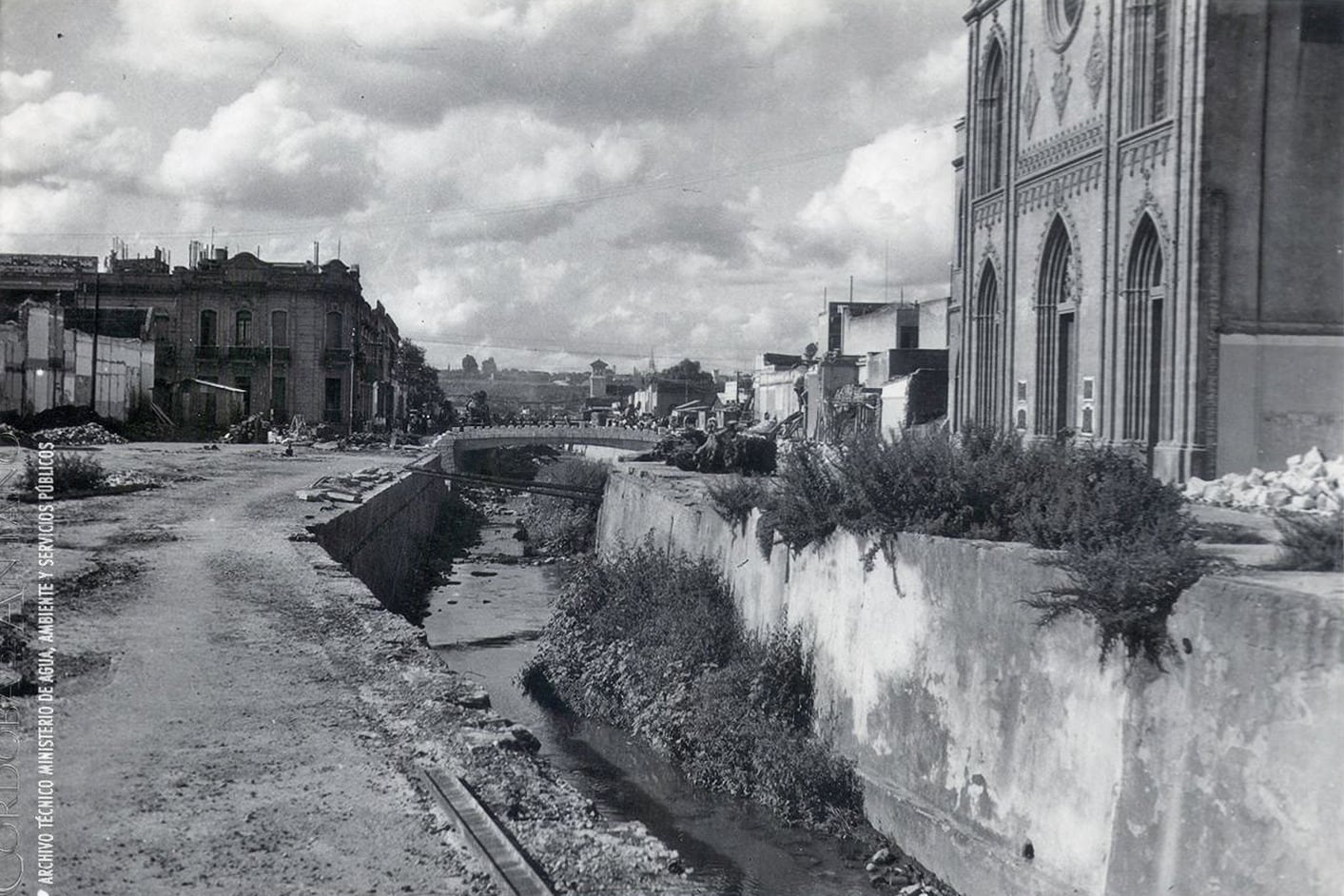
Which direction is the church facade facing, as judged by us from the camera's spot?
facing the viewer and to the left of the viewer

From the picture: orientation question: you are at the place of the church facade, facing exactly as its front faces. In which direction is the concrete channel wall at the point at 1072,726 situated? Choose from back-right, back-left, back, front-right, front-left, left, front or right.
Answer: front-left

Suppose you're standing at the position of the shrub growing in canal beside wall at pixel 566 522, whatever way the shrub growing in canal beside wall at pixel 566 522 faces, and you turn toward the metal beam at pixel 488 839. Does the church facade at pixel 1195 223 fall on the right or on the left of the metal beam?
left

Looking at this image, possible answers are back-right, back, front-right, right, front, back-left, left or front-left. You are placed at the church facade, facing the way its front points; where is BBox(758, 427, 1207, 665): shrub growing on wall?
front-left

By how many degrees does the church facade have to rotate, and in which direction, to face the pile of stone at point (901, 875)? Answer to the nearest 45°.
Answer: approximately 45° to its left

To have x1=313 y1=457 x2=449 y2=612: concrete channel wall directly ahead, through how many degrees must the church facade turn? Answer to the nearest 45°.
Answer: approximately 45° to its right

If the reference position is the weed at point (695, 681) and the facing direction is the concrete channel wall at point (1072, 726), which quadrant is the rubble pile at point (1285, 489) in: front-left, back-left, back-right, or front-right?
front-left

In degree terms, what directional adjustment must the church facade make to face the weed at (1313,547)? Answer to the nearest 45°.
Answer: approximately 45° to its left

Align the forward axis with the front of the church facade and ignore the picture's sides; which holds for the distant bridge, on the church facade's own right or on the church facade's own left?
on the church facade's own right

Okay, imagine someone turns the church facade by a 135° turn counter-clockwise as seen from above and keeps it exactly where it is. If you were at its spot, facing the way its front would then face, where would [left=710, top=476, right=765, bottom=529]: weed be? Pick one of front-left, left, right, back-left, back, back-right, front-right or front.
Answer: back-right

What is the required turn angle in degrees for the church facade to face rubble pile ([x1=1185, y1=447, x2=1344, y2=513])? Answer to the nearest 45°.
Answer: approximately 45° to its left

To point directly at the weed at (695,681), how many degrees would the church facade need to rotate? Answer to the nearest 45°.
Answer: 0° — it already faces it

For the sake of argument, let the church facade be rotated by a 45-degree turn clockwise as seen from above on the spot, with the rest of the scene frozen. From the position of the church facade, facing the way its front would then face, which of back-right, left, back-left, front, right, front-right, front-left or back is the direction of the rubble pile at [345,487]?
front
